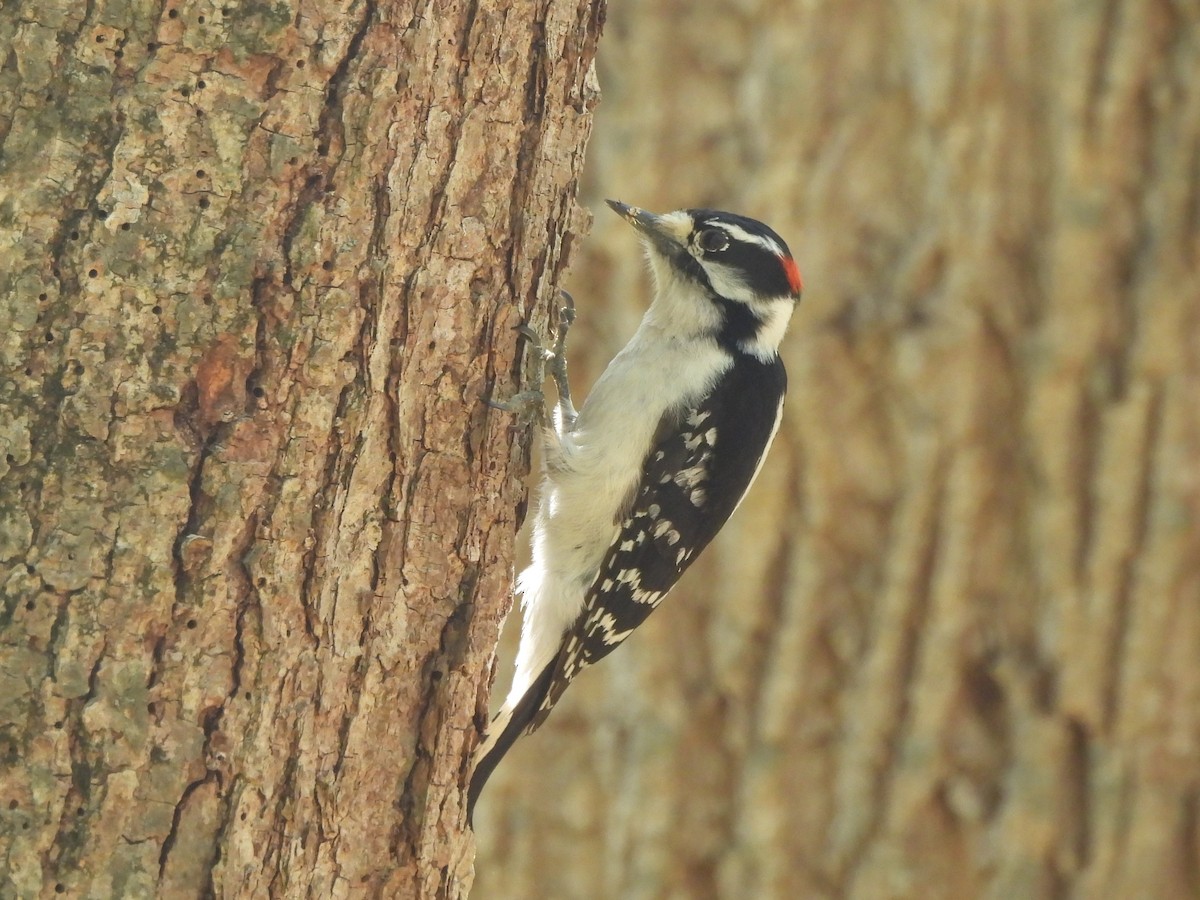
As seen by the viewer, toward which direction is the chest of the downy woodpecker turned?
to the viewer's left
